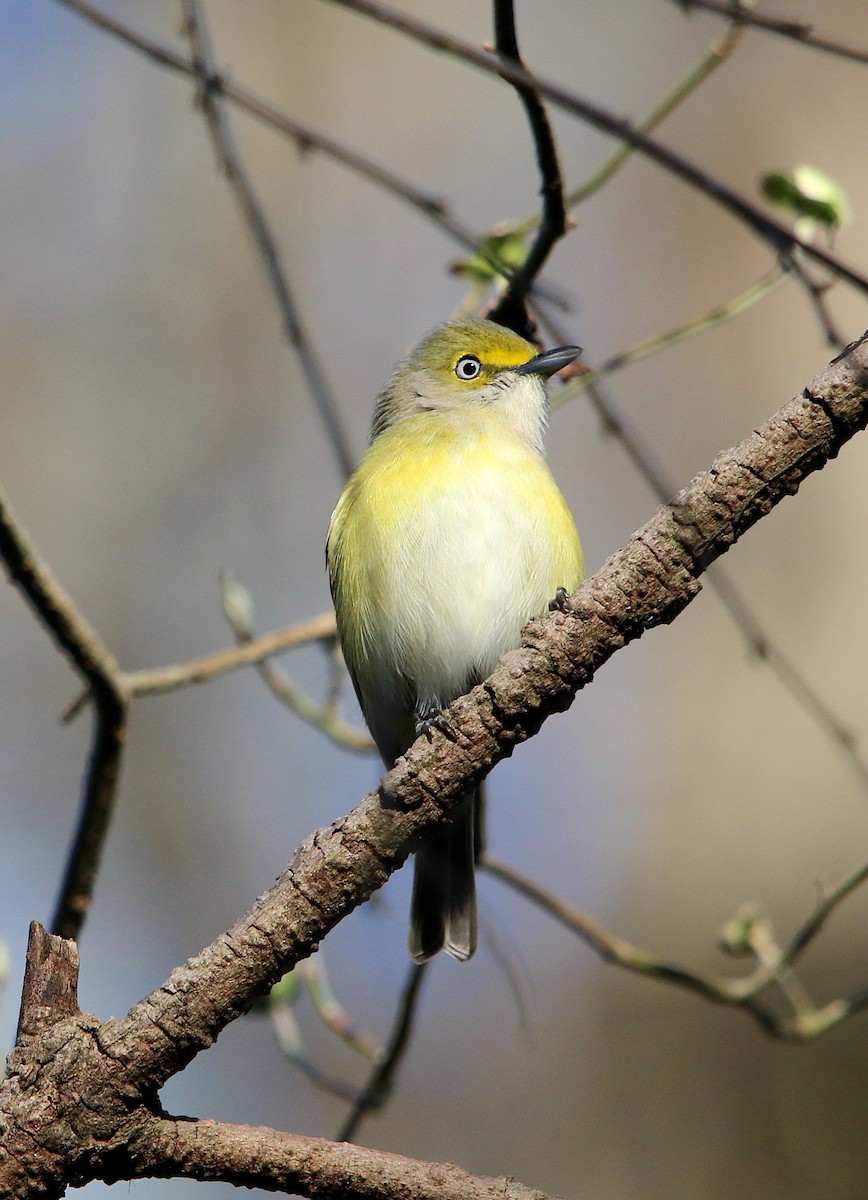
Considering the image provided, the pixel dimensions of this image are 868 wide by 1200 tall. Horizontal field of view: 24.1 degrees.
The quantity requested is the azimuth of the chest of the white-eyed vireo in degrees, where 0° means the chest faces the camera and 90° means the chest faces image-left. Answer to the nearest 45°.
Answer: approximately 315°
